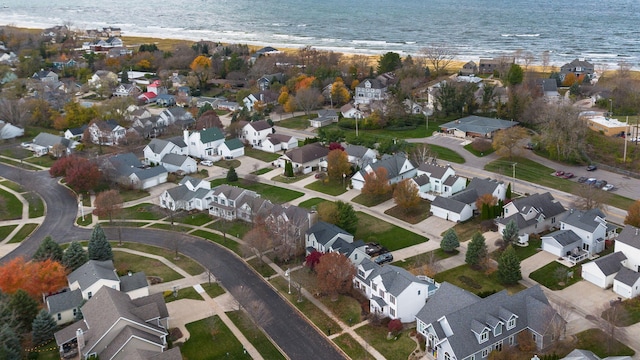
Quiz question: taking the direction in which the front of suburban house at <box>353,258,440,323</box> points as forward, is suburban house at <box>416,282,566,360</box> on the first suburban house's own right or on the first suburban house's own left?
on the first suburban house's own left

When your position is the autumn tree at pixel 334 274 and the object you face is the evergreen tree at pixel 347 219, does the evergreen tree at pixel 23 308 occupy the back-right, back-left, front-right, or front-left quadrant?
back-left

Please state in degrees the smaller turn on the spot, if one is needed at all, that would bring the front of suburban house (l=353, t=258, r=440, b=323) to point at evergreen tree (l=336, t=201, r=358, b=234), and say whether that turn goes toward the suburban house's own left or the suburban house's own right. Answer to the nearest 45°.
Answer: approximately 135° to the suburban house's own right

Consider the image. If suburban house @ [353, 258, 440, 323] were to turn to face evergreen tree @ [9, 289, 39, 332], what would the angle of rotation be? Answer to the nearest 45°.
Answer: approximately 45° to its right

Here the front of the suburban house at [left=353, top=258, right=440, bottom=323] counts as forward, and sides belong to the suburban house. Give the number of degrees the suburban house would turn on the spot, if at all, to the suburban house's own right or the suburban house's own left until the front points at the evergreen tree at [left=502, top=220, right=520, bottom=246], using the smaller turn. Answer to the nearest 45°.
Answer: approximately 180°

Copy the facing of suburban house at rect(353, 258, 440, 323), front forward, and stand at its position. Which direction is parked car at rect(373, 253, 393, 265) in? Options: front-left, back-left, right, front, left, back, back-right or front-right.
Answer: back-right

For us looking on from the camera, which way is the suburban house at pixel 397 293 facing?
facing the viewer and to the left of the viewer

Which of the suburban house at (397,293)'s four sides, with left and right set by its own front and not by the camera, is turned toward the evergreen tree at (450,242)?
back

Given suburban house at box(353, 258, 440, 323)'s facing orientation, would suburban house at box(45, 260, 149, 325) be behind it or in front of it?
in front

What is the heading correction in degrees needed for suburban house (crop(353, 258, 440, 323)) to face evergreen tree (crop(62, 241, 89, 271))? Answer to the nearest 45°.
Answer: approximately 45° to its right

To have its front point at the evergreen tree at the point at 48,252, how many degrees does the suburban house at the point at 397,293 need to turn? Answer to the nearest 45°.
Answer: approximately 45° to its right

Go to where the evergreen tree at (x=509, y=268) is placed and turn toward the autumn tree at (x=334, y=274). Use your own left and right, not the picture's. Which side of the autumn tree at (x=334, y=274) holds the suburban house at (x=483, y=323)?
left

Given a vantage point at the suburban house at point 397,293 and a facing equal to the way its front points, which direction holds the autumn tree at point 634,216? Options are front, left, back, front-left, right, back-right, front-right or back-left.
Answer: back

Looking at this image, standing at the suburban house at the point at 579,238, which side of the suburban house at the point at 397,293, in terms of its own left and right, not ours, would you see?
back

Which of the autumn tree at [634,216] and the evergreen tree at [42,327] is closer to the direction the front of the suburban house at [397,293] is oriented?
the evergreen tree

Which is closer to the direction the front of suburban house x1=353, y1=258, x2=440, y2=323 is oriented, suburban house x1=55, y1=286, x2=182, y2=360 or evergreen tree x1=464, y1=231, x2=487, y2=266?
the suburban house
